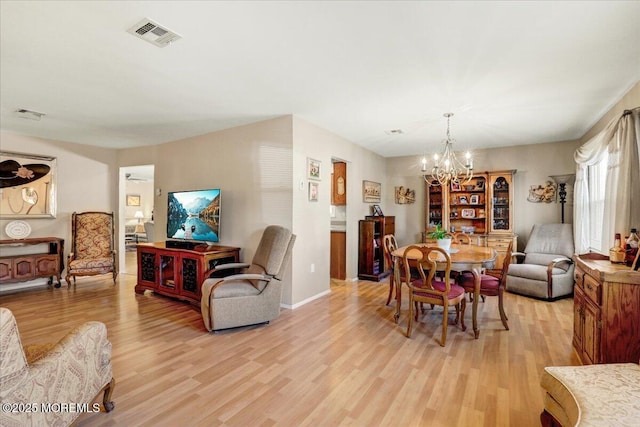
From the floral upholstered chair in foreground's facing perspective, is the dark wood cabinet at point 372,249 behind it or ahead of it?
ahead

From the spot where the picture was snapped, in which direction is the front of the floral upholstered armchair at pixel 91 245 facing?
facing the viewer

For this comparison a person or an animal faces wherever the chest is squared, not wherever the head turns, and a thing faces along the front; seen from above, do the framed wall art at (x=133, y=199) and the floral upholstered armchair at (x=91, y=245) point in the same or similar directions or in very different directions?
same or similar directions

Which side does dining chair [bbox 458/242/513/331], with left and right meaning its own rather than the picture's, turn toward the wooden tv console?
front

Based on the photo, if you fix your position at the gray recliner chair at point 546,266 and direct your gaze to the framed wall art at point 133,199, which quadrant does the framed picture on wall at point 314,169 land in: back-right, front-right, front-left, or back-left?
front-left

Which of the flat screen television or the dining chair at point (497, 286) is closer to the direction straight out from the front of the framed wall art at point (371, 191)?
the dining chair

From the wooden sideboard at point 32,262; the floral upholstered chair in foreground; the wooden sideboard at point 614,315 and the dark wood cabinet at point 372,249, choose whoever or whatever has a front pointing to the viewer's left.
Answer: the wooden sideboard at point 614,315

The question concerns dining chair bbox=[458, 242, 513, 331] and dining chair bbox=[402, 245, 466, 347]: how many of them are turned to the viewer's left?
1

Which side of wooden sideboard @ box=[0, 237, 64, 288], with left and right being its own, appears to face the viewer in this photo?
front

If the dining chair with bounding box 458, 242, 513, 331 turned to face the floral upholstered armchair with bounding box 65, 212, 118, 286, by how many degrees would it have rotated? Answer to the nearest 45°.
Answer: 0° — it already faces it

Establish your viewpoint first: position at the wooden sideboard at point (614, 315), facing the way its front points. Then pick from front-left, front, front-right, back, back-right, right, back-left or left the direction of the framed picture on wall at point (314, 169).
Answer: front

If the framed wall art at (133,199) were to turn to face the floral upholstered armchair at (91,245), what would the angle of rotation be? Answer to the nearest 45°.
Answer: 0° — it already faces it

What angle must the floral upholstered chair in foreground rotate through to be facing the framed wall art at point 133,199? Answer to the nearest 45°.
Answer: approximately 45° to its left

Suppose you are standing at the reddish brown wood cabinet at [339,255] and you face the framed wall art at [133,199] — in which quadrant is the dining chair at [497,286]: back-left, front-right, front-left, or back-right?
back-left

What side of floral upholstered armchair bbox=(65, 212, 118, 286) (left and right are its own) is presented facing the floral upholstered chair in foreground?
front

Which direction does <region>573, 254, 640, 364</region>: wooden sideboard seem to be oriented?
to the viewer's left

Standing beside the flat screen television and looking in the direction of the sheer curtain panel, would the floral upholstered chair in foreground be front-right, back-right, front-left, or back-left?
front-right
